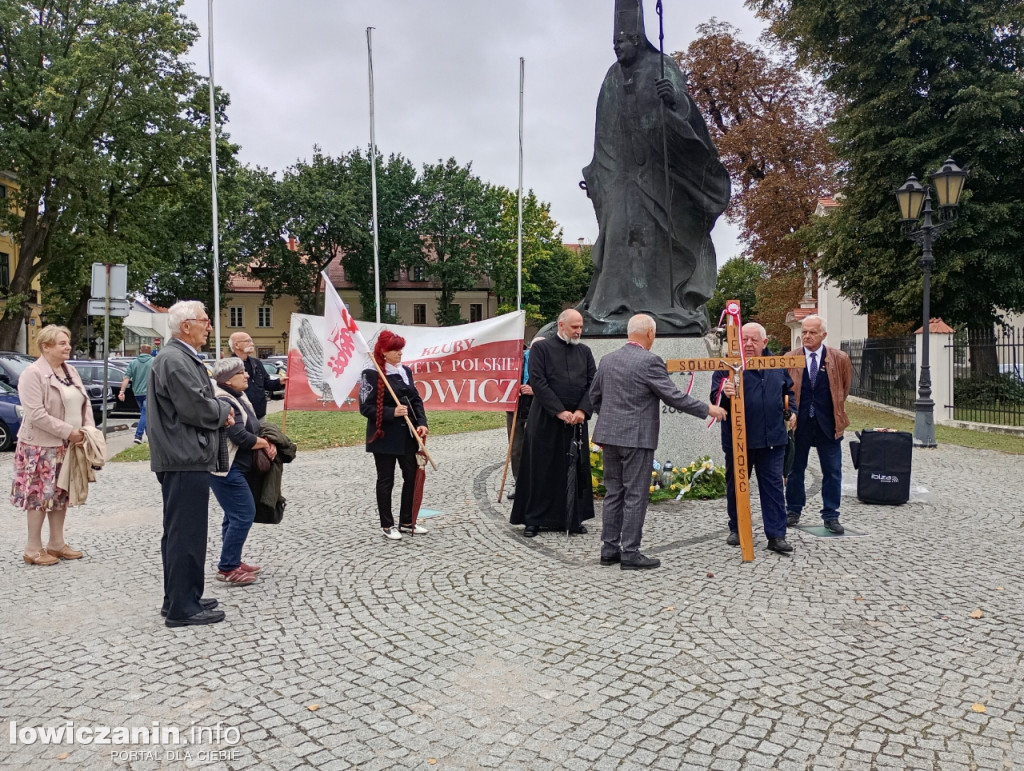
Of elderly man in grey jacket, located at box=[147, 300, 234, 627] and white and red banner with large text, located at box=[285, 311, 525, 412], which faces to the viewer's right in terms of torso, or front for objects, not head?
the elderly man in grey jacket

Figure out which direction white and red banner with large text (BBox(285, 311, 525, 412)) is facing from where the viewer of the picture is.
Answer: facing the viewer

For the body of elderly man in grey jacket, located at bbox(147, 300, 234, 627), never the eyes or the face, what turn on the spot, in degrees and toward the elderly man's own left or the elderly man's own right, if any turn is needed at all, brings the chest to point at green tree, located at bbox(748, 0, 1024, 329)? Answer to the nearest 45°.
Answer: approximately 45° to the elderly man's own left

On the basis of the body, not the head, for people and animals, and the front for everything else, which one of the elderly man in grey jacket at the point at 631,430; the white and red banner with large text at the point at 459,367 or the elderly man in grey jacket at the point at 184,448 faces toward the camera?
the white and red banner with large text

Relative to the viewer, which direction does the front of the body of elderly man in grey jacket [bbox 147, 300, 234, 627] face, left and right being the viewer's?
facing to the right of the viewer

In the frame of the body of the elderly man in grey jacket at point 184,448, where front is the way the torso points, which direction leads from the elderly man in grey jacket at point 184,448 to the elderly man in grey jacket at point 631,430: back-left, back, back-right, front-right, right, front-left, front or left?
front

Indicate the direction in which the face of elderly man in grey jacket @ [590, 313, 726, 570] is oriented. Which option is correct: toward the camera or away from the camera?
away from the camera

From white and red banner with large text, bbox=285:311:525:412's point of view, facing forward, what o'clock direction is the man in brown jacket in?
The man in brown jacket is roughly at 10 o'clock from the white and red banner with large text.

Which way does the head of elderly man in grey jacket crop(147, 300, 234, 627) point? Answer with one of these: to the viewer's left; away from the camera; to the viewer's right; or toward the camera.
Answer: to the viewer's right

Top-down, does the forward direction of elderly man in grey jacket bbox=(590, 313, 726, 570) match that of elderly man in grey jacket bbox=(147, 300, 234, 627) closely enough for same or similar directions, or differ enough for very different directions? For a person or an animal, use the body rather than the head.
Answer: same or similar directions

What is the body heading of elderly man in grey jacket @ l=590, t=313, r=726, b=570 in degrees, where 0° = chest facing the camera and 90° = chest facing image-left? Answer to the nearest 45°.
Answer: approximately 225°

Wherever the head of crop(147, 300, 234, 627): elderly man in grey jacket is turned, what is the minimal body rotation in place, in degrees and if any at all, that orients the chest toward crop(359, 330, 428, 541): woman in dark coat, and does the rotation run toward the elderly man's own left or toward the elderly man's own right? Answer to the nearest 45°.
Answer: approximately 45° to the elderly man's own left

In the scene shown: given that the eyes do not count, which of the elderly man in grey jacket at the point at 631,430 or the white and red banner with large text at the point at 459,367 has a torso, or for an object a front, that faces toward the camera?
the white and red banner with large text

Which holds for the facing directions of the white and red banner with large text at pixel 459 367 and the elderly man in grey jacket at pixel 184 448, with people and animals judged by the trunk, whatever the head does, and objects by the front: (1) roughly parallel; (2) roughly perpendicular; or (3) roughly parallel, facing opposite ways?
roughly perpendicular

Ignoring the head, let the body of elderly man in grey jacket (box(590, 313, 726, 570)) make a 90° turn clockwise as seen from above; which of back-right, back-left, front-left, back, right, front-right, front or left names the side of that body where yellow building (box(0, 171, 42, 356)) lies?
back

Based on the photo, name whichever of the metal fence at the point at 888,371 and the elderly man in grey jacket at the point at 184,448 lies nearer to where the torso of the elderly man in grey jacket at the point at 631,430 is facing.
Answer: the metal fence

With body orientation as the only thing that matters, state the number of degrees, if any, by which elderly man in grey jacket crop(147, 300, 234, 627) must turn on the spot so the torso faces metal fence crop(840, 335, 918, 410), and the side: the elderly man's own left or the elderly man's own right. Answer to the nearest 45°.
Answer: approximately 45° to the elderly man's own left
